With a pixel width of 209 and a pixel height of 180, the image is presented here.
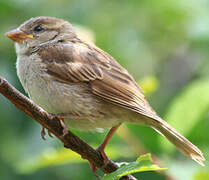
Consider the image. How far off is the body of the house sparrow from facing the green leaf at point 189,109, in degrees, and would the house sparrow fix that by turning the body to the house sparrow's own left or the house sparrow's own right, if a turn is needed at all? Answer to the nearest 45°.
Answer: approximately 180°

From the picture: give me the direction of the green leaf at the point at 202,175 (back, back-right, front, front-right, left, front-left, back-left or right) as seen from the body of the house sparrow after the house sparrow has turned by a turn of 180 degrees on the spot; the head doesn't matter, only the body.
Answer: front-right

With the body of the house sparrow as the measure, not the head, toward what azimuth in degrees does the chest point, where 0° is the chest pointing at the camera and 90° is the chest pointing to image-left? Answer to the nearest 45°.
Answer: approximately 90°

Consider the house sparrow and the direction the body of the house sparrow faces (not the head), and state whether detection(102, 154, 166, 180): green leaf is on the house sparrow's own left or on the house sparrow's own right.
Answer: on the house sparrow's own left
